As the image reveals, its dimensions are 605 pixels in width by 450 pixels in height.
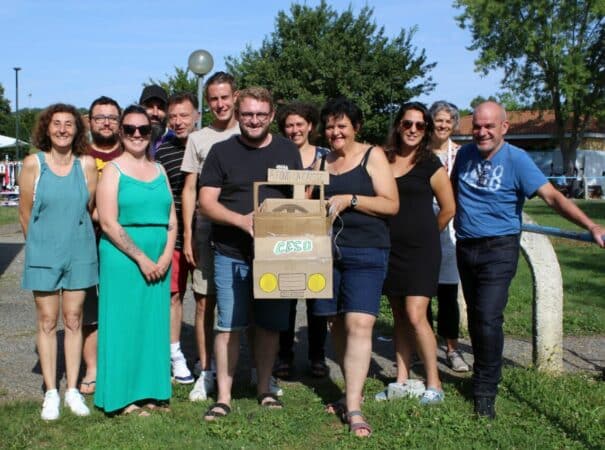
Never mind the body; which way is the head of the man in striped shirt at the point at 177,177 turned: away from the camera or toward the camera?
toward the camera

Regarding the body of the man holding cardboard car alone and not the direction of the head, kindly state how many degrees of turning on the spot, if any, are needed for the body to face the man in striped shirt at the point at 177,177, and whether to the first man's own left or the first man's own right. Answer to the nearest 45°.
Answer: approximately 135° to the first man's own right

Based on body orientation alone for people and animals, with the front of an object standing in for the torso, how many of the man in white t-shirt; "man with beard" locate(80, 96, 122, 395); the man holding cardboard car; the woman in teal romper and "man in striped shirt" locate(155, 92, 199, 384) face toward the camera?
5

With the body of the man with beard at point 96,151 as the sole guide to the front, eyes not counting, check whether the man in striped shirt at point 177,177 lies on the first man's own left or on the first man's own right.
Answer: on the first man's own left

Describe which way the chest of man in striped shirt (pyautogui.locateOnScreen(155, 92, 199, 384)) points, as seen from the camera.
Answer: toward the camera

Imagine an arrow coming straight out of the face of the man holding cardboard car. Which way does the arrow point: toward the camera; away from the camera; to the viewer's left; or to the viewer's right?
toward the camera

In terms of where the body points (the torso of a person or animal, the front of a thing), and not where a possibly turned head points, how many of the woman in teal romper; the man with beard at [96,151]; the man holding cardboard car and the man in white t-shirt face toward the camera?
4

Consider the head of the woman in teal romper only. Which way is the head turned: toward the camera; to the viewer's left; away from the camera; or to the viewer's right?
toward the camera

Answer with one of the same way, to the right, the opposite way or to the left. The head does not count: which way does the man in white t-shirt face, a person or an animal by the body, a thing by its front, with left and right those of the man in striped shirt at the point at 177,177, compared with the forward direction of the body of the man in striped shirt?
the same way

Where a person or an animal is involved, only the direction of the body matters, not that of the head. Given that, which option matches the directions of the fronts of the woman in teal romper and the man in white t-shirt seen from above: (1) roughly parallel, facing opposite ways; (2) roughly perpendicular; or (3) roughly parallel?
roughly parallel

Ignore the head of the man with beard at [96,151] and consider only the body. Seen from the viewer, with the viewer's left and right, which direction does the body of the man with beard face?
facing the viewer

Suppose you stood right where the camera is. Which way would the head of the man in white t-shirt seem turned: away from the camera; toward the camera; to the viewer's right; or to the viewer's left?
toward the camera
